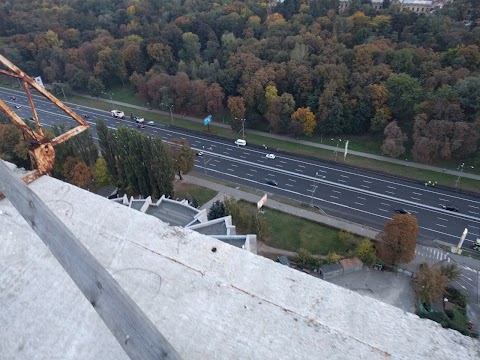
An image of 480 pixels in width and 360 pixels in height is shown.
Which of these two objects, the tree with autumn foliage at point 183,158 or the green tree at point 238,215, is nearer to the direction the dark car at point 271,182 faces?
the green tree

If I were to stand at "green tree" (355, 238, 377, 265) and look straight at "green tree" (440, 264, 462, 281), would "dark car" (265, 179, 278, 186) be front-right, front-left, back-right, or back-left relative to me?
back-left

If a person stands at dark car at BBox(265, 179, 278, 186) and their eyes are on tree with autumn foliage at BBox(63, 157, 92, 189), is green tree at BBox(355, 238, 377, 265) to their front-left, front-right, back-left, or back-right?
back-left

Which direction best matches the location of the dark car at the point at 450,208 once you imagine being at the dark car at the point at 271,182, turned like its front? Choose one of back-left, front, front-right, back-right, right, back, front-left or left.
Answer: front-left

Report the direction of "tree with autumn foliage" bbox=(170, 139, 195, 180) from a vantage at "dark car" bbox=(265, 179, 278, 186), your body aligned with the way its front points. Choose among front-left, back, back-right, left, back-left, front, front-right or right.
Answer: back-right

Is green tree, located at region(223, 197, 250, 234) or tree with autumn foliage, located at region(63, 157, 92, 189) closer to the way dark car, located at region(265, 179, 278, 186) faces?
the green tree

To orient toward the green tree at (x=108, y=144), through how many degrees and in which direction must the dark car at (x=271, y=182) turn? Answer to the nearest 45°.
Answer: approximately 135° to its right

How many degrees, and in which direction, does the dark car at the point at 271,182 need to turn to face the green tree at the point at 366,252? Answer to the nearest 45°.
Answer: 0° — it already faces it

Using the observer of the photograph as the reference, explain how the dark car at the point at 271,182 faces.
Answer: facing the viewer and to the right of the viewer

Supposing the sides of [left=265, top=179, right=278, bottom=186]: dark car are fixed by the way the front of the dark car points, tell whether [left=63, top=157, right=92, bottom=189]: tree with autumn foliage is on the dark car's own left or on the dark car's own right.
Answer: on the dark car's own right

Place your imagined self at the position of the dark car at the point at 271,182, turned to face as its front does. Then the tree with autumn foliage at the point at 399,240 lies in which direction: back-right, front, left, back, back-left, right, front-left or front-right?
front

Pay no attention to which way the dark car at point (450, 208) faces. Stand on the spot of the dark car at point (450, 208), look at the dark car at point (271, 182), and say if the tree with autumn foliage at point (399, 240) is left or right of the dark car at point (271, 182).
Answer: left

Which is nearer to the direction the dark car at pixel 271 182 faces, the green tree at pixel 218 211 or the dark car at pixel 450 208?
the dark car

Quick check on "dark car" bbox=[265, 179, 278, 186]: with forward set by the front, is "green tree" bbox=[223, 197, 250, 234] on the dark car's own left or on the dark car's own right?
on the dark car's own right
